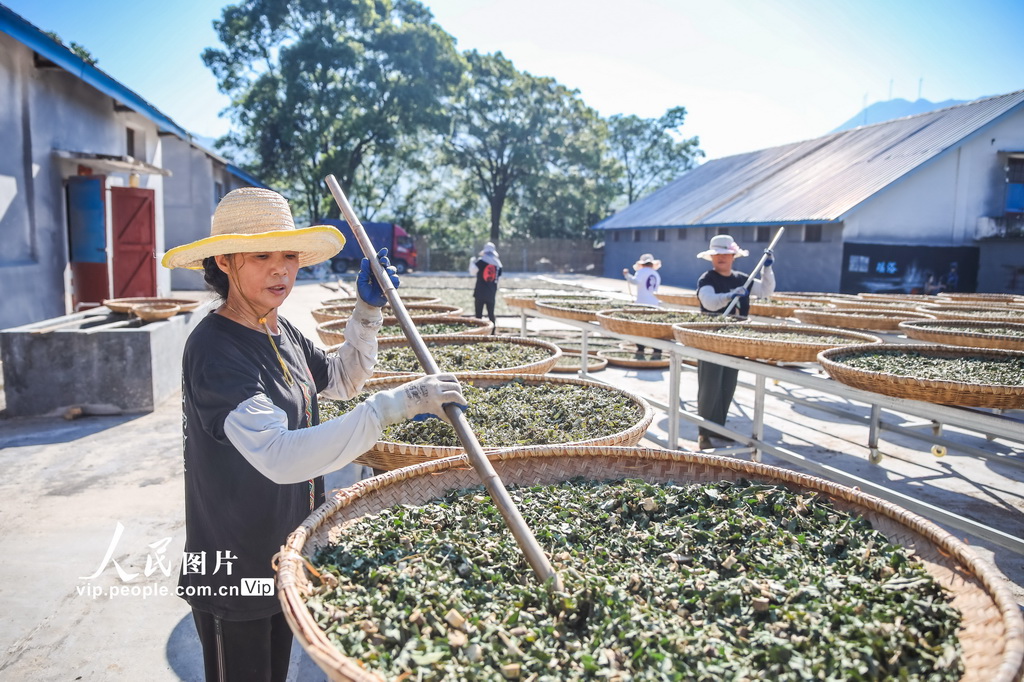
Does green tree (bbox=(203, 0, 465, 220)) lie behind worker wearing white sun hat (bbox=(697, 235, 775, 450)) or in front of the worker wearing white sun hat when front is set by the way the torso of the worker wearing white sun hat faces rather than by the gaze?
behind

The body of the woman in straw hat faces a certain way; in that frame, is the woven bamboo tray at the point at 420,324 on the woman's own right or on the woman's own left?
on the woman's own left

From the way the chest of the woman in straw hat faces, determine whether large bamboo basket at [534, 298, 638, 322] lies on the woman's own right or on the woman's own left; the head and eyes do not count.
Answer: on the woman's own left

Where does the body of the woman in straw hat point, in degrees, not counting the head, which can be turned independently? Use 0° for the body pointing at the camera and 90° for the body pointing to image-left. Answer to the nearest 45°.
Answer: approximately 315°

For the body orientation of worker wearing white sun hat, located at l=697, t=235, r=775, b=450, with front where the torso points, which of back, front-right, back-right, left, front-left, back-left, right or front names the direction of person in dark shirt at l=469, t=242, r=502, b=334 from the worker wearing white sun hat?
back-right

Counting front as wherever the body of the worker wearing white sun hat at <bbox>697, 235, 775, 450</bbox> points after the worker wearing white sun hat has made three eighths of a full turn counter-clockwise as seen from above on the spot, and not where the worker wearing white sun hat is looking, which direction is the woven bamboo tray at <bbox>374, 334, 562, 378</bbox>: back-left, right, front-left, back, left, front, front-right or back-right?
back

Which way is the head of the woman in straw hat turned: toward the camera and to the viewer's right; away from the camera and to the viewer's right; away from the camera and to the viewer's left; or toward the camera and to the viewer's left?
toward the camera and to the viewer's right

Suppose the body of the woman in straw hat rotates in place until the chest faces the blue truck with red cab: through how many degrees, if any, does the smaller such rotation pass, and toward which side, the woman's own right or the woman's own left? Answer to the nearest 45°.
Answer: approximately 135° to the woman's own left

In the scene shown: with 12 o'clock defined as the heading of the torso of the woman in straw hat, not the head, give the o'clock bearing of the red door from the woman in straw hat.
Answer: The red door is roughly at 7 o'clock from the woman in straw hat.

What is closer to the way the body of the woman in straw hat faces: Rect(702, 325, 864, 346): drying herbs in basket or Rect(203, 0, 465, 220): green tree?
the drying herbs in basket

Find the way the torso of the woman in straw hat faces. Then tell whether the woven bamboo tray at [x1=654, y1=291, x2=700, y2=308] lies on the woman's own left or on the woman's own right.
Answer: on the woman's own left

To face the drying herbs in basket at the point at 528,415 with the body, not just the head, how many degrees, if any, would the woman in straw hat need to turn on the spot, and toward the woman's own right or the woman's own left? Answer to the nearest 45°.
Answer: approximately 90° to the woman's own left

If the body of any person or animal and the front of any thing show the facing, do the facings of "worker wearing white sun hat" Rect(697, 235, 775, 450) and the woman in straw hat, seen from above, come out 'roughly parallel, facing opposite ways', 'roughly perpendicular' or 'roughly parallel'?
roughly perpendicular

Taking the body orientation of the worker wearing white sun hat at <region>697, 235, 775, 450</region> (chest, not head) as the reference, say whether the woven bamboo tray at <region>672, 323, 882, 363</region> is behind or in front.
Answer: in front

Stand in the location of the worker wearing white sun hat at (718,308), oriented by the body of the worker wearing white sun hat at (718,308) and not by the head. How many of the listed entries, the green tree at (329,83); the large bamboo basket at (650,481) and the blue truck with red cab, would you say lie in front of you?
1
